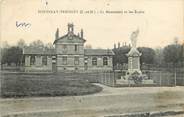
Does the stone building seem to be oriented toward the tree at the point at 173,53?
no

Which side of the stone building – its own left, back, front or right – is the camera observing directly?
front
